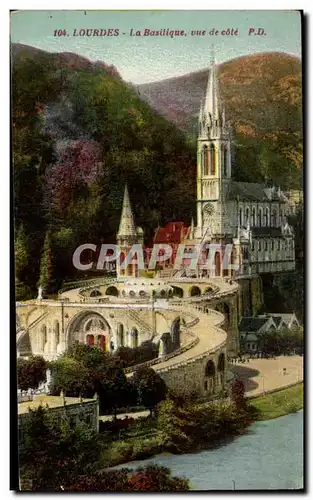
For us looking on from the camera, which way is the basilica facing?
facing the viewer and to the left of the viewer
